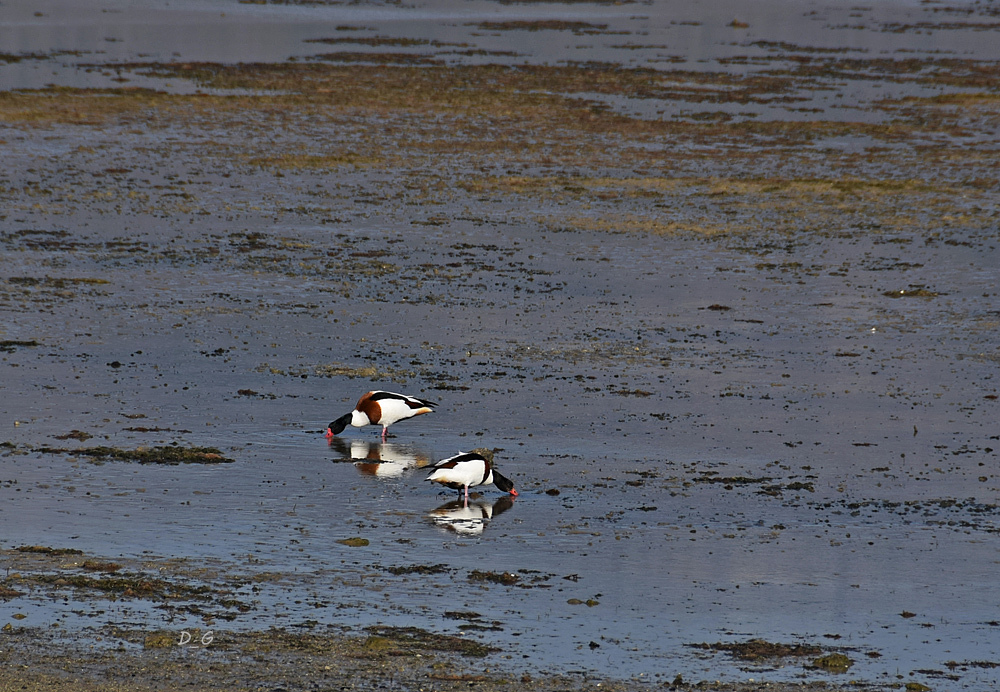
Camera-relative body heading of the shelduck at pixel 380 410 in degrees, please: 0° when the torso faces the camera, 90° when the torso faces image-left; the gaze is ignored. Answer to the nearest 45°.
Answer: approximately 90°

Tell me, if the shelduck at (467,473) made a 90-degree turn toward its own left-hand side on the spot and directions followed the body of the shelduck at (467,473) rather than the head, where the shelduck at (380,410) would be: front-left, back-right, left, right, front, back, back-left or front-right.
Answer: front-left

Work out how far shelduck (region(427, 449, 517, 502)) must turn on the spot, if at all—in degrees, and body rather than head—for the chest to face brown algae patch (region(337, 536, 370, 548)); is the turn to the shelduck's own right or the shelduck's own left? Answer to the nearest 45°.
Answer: approximately 135° to the shelduck's own right

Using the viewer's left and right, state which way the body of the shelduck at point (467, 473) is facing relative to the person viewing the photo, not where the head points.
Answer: facing to the right of the viewer
